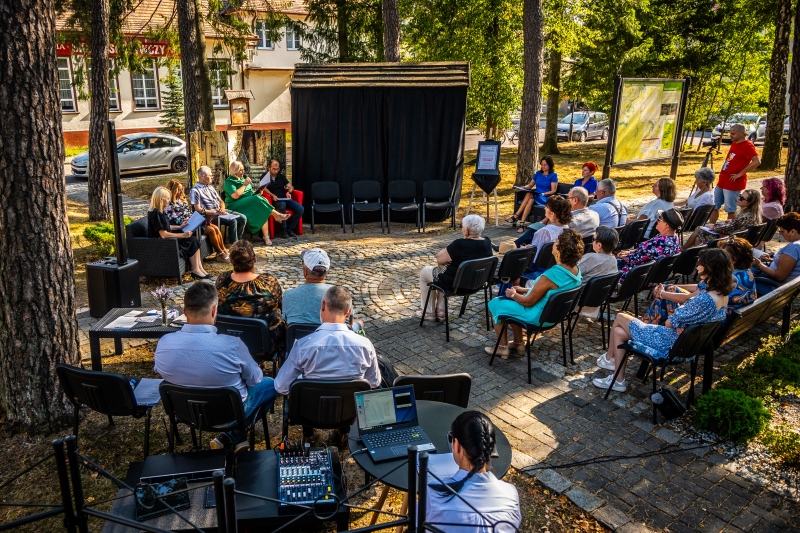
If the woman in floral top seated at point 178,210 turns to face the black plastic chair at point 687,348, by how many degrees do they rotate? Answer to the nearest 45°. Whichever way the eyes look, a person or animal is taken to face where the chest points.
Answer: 0° — they already face it

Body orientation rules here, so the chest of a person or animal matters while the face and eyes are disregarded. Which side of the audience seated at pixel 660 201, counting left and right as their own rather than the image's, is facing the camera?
left

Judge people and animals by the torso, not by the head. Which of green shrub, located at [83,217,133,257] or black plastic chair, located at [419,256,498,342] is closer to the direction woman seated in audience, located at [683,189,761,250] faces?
the green shrub

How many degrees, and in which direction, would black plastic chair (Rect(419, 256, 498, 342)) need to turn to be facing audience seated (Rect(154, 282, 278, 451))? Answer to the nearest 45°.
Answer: approximately 90° to its left

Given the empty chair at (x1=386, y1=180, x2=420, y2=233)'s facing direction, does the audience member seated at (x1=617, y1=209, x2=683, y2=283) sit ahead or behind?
ahead

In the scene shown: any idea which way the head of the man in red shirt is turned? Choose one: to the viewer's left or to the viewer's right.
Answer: to the viewer's left

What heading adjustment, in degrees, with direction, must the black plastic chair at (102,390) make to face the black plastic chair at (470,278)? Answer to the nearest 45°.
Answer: approximately 45° to its right

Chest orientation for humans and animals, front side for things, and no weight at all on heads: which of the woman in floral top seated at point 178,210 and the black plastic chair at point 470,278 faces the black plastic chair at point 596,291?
the woman in floral top seated

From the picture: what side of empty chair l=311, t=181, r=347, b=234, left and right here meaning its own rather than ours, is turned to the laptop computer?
front

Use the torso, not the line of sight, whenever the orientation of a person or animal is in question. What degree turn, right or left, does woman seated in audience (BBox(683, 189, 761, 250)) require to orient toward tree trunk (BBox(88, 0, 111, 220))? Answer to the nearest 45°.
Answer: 0° — they already face it

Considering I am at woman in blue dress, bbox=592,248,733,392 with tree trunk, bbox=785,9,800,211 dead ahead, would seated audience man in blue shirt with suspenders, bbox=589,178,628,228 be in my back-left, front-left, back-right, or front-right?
front-left

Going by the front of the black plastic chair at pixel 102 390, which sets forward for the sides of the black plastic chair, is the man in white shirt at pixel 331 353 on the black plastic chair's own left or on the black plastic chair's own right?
on the black plastic chair's own right

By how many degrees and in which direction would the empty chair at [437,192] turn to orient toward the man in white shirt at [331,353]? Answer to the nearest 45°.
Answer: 0° — it already faces them

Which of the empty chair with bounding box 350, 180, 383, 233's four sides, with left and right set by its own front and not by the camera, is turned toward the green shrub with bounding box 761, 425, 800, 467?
front

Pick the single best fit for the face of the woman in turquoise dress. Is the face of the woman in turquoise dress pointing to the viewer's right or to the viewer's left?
to the viewer's left

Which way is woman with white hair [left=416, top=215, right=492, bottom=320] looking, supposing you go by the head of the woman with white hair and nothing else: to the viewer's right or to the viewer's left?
to the viewer's left

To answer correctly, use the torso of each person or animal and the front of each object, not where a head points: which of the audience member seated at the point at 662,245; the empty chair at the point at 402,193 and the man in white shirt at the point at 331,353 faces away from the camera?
the man in white shirt

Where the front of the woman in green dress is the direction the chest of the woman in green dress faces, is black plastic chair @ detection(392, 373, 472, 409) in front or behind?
in front
